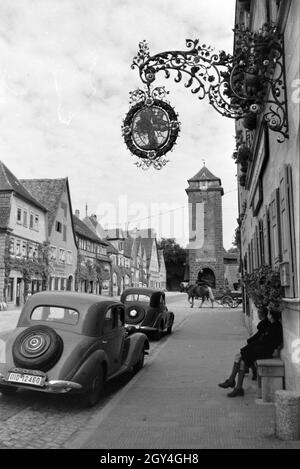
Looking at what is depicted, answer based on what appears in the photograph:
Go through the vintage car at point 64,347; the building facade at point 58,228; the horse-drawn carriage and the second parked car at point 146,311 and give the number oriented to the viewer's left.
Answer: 1

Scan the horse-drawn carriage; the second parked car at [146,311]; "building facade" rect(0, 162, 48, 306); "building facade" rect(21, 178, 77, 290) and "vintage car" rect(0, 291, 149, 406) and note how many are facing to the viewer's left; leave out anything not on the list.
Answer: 1

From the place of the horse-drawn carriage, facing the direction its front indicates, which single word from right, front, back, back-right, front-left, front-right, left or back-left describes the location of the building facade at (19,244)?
front

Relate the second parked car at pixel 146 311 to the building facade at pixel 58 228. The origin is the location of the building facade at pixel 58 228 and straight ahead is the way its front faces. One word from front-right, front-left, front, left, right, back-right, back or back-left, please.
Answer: front-right

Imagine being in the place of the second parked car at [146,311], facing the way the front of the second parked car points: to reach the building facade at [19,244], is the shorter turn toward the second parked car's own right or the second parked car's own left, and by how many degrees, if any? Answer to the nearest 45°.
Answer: approximately 90° to the second parked car's own left

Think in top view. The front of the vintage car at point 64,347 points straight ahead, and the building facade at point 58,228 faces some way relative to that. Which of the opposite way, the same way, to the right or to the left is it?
to the right

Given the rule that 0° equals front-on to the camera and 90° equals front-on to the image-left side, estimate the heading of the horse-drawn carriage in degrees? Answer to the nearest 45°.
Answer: approximately 90°

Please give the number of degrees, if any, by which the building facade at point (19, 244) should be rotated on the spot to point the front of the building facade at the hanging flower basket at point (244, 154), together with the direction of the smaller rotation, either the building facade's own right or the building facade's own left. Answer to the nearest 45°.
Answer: approximately 45° to the building facade's own right

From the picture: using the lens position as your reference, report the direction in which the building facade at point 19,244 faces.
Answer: facing the viewer and to the right of the viewer

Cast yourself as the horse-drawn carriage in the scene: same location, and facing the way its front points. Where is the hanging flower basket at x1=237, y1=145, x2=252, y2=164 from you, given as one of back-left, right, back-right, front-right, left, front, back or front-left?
left

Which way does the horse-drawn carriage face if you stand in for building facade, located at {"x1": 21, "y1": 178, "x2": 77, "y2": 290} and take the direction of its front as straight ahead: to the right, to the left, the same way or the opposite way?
the opposite way

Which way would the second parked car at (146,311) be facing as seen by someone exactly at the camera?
facing away from the viewer and to the right of the viewer

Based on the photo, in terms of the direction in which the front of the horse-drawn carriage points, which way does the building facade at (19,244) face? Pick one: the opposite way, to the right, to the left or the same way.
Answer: the opposite way

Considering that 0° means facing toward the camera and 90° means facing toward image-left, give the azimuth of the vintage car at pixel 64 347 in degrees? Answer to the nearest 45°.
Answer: approximately 225°

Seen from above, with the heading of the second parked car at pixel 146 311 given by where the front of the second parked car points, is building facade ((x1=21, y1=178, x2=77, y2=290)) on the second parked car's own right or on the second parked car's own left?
on the second parked car's own left
